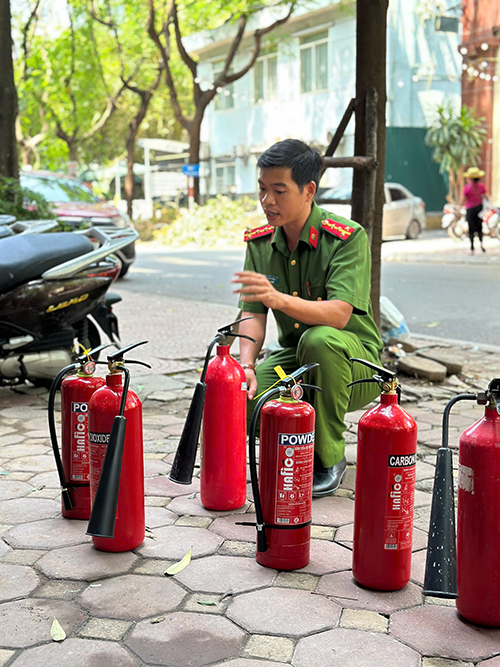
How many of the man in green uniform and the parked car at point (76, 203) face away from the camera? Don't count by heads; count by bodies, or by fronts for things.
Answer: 0

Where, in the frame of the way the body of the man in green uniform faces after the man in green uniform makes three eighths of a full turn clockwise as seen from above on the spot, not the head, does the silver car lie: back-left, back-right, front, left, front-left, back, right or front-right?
front

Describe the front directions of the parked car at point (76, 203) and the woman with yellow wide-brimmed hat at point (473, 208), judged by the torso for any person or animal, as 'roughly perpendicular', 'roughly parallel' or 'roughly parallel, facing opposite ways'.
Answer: roughly perpendicular

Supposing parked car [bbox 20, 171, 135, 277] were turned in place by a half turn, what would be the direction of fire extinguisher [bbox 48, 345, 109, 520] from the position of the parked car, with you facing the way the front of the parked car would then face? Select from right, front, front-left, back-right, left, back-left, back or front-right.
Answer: back-left

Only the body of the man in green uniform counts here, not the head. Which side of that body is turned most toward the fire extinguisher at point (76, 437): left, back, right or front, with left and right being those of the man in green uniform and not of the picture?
front

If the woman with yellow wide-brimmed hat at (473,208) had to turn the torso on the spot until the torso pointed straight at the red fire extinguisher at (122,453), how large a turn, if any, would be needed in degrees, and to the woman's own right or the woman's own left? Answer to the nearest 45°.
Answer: approximately 180°

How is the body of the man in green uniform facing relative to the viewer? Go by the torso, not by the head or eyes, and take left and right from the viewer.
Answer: facing the viewer and to the left of the viewer

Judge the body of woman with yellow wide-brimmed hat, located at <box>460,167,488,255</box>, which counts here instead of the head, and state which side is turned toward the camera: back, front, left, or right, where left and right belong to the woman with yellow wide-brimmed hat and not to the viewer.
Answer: back

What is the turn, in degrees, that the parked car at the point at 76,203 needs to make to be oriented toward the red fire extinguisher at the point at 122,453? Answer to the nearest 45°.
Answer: approximately 45° to its right

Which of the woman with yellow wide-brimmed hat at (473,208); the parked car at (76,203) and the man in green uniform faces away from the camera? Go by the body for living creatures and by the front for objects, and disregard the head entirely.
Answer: the woman with yellow wide-brimmed hat

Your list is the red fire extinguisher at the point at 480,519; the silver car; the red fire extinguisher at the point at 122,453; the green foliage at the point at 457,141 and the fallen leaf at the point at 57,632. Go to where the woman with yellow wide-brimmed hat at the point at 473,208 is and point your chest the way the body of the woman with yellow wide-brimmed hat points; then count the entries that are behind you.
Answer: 3

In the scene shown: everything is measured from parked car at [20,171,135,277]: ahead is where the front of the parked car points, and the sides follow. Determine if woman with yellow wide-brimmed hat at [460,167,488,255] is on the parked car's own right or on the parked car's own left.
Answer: on the parked car's own left

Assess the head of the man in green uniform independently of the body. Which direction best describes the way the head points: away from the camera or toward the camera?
toward the camera

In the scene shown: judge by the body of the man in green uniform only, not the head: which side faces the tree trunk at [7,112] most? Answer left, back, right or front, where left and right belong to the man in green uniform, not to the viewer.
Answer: right

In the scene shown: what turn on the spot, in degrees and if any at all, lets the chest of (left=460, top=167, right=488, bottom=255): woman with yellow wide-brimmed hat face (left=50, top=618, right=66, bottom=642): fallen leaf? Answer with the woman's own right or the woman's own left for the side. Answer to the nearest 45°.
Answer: approximately 180°

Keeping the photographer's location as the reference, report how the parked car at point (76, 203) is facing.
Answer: facing the viewer and to the right of the viewer

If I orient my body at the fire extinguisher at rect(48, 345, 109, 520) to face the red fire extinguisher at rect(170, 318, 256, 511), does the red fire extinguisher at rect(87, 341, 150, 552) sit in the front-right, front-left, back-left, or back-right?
front-right
